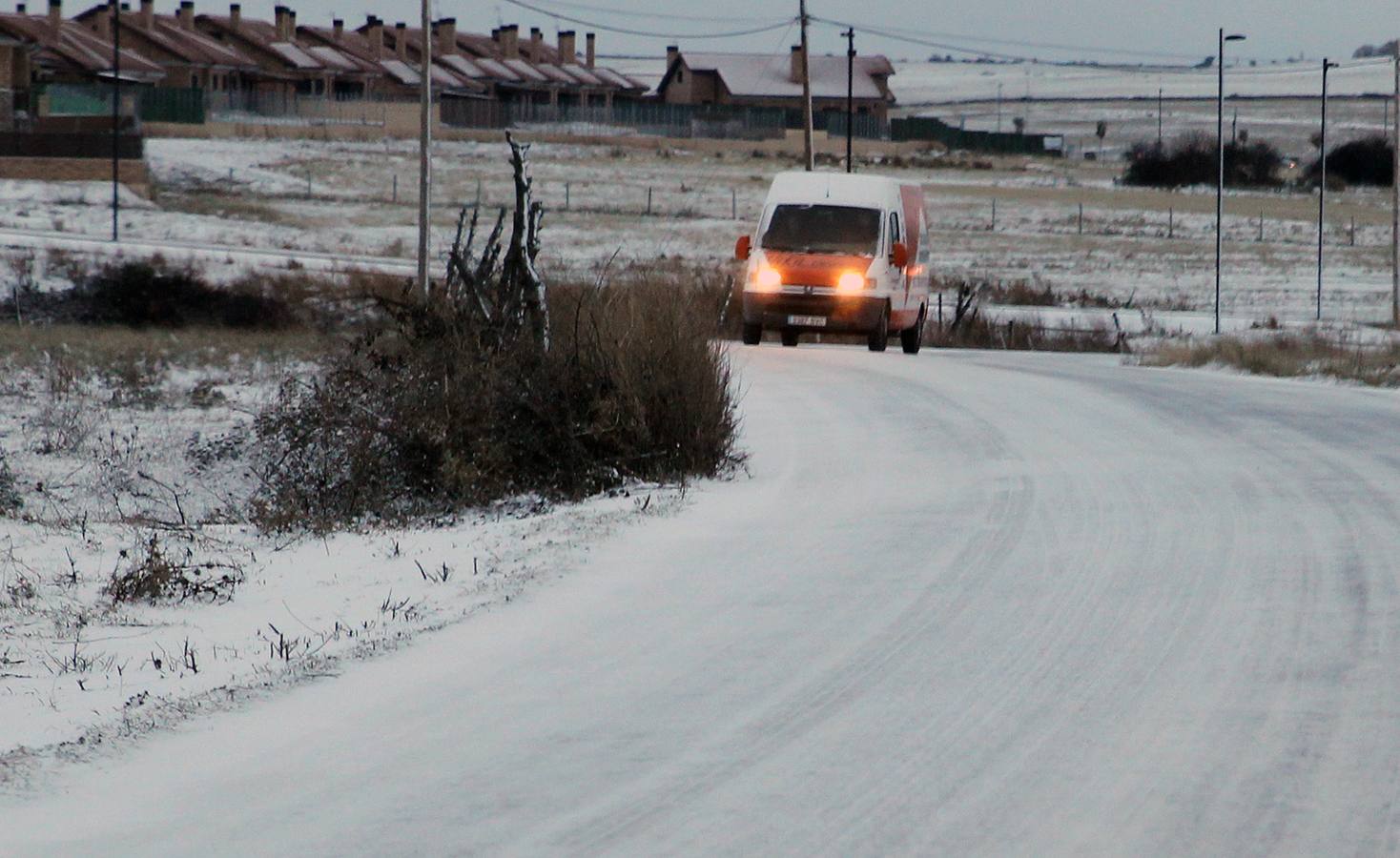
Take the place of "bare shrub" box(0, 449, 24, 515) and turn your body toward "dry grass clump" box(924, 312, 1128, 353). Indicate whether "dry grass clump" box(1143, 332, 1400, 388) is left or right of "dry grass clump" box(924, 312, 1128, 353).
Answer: right

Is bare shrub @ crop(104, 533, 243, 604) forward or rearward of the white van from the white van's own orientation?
forward

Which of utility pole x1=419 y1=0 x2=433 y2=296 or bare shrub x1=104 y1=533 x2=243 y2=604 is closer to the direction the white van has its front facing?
the bare shrub

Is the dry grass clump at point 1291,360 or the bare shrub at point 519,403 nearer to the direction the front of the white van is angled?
the bare shrub

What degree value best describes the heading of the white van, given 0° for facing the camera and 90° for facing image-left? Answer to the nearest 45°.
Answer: approximately 0°

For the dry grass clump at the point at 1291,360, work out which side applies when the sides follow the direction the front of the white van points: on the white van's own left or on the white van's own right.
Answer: on the white van's own left

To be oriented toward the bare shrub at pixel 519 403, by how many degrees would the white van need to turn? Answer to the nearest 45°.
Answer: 0° — it already faces it

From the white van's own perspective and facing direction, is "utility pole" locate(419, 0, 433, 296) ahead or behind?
behind

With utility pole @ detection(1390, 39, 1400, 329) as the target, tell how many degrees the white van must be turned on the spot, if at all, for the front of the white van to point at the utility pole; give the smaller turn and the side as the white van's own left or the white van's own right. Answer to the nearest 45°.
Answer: approximately 135° to the white van's own left

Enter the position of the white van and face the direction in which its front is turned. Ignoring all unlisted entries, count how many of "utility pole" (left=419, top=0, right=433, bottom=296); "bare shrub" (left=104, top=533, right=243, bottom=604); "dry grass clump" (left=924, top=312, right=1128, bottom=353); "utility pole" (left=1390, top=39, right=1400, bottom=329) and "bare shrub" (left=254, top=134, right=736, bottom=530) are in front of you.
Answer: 2

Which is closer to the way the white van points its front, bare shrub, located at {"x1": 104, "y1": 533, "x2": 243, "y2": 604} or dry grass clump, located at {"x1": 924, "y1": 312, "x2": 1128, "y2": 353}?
the bare shrub
